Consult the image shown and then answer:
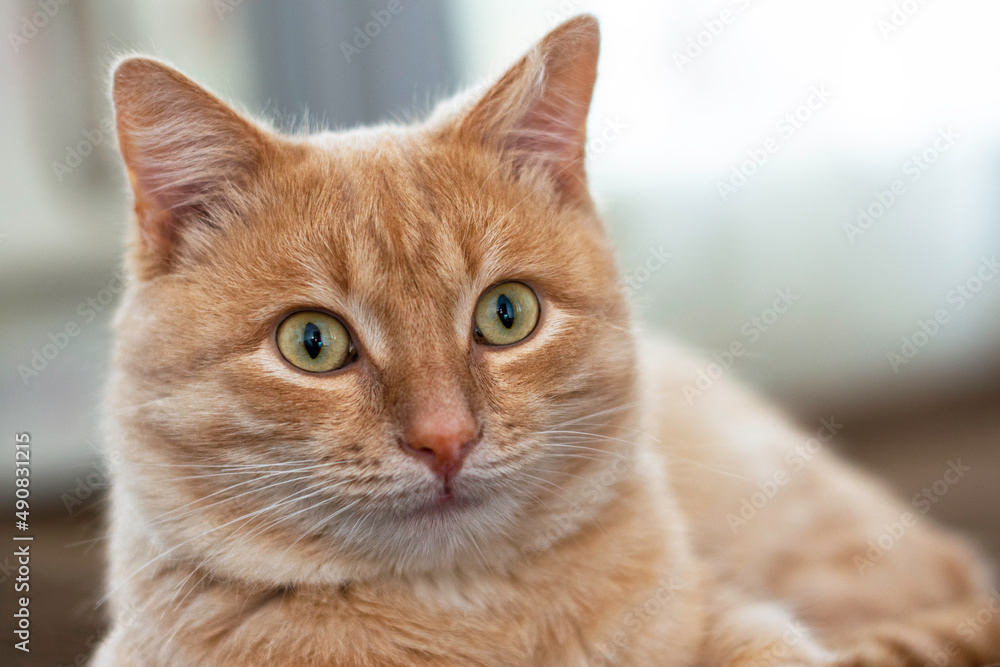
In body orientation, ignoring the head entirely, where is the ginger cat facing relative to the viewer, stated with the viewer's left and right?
facing the viewer and to the left of the viewer
